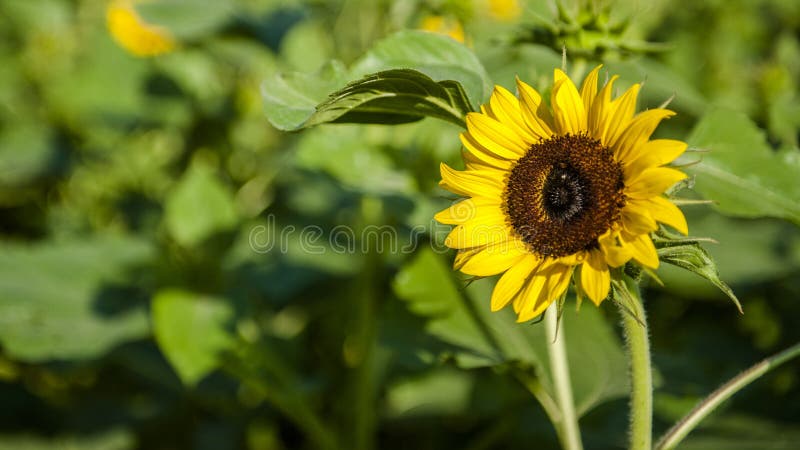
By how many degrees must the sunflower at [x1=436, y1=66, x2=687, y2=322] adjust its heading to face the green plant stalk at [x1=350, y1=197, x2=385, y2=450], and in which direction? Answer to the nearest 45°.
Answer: approximately 135° to its right

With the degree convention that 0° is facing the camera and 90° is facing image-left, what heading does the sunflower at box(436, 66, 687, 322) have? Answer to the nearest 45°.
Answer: approximately 0°

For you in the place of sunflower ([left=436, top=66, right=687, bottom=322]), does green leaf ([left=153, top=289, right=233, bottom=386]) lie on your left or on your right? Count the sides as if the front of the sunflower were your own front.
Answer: on your right

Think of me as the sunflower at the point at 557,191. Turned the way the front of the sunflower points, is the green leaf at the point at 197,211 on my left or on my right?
on my right

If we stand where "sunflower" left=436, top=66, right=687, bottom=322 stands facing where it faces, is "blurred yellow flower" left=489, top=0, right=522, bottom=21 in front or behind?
behind

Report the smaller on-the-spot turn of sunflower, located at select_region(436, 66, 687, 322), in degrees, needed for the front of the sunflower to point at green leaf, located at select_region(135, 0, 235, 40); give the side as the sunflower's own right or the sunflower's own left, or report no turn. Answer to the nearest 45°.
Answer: approximately 135° to the sunflower's own right

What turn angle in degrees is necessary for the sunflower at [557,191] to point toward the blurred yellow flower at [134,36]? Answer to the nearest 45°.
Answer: approximately 135° to its right

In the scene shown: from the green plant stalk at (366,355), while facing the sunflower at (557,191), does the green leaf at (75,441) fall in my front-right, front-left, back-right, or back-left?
back-right
